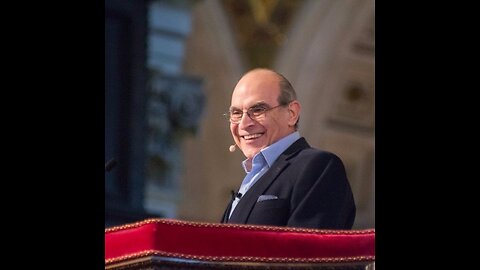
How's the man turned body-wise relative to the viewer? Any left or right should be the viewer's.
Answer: facing the viewer and to the left of the viewer

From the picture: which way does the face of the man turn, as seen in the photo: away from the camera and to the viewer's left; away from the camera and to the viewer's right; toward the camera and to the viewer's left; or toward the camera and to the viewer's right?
toward the camera and to the viewer's left
